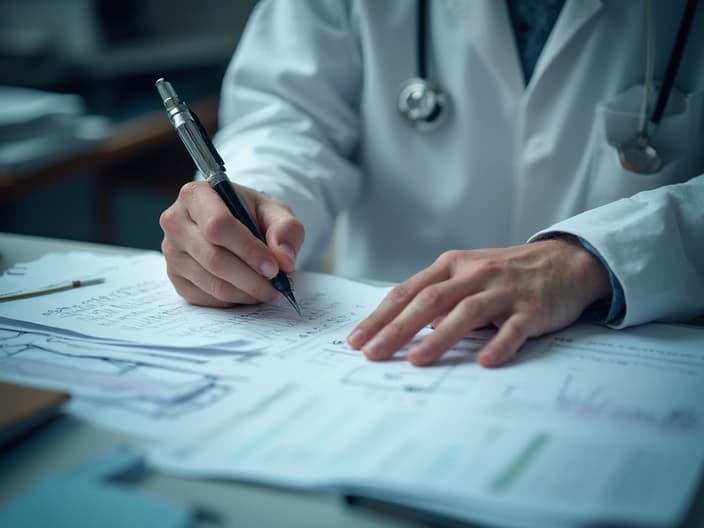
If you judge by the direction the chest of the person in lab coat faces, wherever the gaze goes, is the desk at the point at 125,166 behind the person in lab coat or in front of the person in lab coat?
behind

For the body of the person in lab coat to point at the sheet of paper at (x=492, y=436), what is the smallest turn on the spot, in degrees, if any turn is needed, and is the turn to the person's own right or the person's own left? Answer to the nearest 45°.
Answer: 0° — they already face it

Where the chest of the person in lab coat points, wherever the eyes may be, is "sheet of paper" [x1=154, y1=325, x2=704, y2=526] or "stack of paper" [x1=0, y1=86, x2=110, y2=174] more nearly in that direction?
the sheet of paper

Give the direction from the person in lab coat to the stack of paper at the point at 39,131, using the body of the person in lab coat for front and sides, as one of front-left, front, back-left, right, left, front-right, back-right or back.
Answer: back-right

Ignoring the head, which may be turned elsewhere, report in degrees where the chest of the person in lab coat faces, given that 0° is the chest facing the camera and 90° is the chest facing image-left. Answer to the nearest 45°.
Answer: approximately 0°
